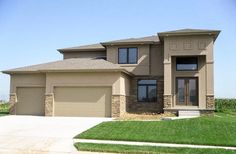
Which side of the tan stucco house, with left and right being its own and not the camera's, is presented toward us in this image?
front

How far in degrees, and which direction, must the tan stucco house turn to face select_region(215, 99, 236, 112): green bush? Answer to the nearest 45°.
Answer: approximately 135° to its left
